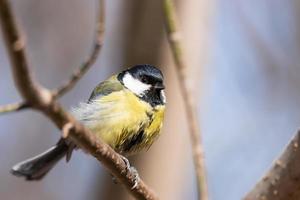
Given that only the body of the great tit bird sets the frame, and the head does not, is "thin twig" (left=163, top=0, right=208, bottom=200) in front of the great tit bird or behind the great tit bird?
in front

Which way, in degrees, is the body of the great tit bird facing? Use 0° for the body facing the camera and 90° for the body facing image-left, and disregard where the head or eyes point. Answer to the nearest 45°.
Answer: approximately 315°

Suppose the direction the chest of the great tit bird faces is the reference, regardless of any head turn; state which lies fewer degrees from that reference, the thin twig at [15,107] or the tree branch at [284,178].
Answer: the tree branch
